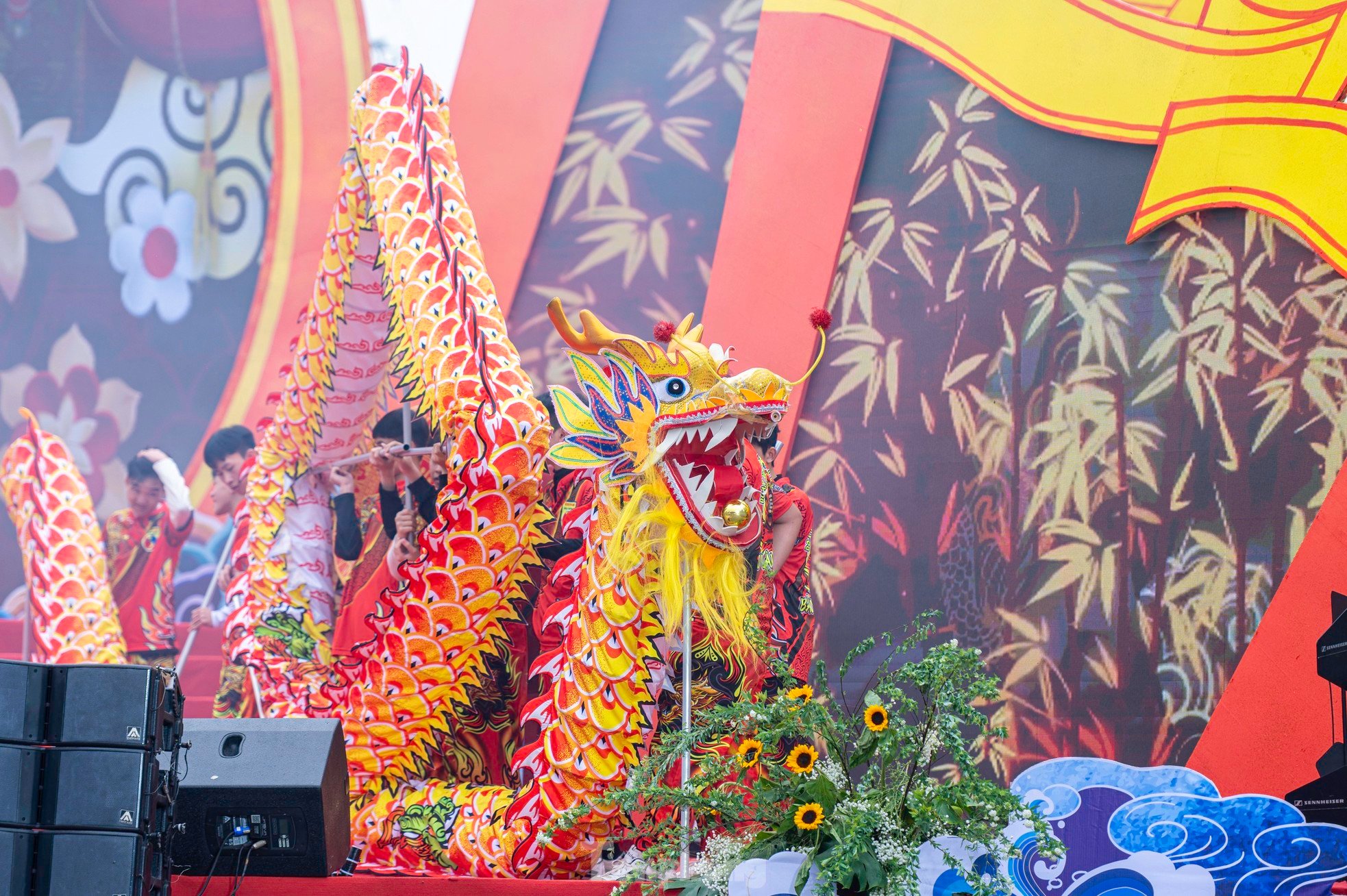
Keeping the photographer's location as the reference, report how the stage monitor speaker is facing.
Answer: facing away from the viewer

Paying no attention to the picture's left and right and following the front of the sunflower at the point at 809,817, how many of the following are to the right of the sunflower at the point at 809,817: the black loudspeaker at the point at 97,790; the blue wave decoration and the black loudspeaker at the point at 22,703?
2

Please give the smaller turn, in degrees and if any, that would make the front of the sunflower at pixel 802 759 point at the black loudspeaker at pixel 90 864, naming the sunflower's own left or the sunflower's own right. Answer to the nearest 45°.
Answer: approximately 90° to the sunflower's own right

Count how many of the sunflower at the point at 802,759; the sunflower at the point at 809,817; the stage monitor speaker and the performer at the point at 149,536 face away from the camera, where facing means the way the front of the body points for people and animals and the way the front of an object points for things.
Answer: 1

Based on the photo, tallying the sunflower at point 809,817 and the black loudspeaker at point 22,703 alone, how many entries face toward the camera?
2

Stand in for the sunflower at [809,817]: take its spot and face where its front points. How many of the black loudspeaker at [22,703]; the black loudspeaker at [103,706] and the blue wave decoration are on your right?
2

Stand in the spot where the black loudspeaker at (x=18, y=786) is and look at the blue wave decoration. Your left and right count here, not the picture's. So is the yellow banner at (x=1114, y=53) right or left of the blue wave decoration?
left

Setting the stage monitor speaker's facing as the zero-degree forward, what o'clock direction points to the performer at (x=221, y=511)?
The performer is roughly at 12 o'clock from the stage monitor speaker.

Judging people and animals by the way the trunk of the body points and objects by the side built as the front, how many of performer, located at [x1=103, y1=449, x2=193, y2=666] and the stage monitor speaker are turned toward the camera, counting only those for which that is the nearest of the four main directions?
1
